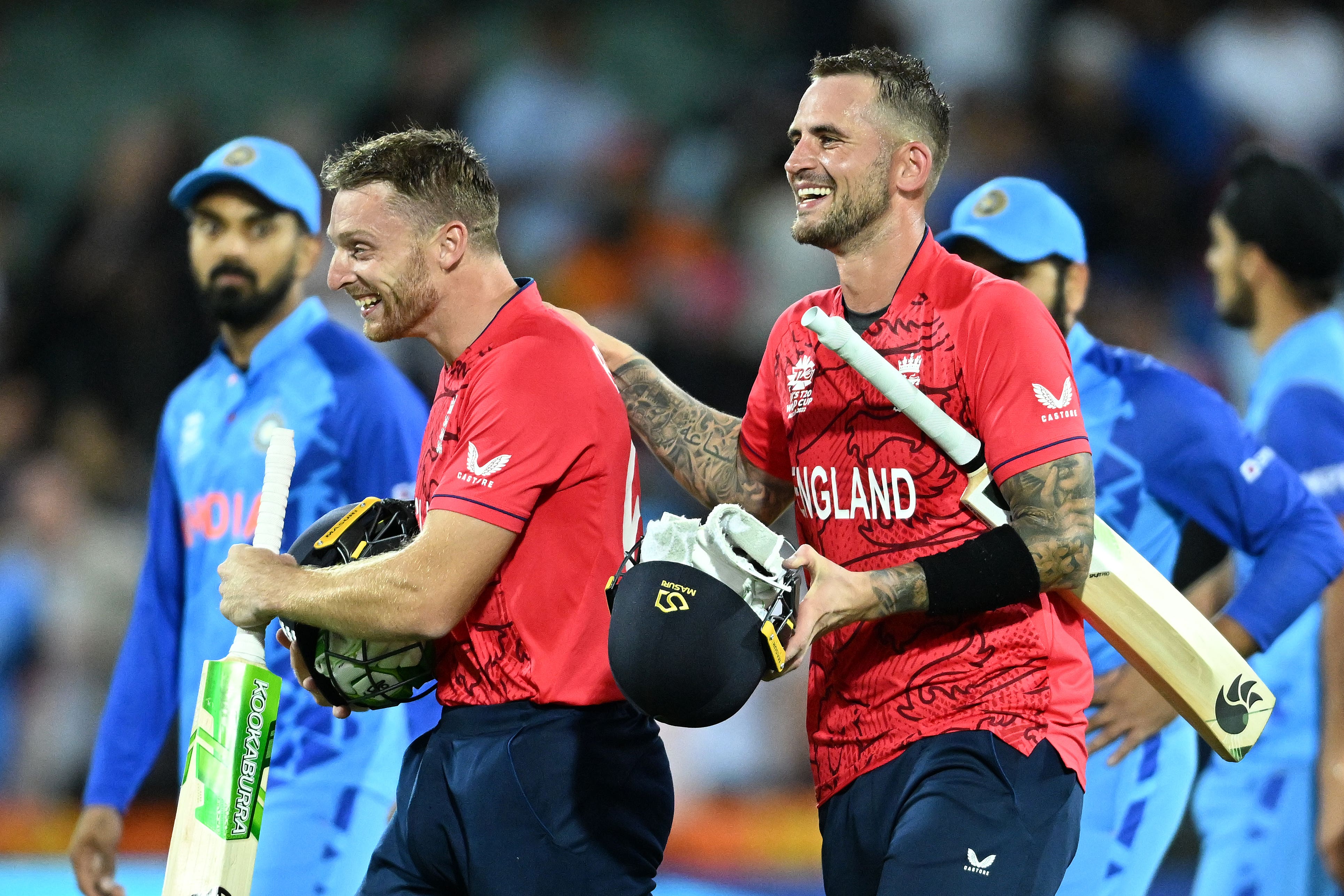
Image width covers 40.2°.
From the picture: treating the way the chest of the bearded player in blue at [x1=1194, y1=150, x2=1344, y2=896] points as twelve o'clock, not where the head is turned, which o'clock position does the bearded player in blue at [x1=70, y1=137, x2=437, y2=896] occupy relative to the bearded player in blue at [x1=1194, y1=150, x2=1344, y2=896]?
the bearded player in blue at [x1=70, y1=137, x2=437, y2=896] is roughly at 11 o'clock from the bearded player in blue at [x1=1194, y1=150, x2=1344, y2=896].

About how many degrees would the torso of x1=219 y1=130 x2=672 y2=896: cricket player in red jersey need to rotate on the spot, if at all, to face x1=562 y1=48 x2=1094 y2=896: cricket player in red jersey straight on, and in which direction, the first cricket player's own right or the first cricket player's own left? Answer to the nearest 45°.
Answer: approximately 180°

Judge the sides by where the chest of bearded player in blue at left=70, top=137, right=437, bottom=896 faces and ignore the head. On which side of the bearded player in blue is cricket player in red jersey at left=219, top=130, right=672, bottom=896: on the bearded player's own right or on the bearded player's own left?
on the bearded player's own left

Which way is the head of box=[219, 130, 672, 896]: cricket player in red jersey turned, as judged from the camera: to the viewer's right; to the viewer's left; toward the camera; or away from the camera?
to the viewer's left

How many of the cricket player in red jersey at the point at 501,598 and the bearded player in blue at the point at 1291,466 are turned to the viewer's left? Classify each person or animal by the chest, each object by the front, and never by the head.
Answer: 2

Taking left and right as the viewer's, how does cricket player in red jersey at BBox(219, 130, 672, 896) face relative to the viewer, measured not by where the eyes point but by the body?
facing to the left of the viewer

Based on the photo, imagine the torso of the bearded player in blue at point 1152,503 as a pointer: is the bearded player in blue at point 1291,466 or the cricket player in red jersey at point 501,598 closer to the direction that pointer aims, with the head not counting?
the cricket player in red jersey

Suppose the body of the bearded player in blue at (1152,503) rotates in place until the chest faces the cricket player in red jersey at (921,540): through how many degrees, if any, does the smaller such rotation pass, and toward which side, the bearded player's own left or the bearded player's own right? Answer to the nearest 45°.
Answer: approximately 45° to the bearded player's own left

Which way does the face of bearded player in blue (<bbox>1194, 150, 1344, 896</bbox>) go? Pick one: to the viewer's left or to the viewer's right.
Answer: to the viewer's left

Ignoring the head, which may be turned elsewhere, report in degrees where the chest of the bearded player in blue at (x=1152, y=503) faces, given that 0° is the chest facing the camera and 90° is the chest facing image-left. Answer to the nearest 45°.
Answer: approximately 45°

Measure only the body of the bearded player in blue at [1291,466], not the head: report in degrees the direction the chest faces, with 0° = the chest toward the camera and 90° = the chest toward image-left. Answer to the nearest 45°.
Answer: approximately 90°

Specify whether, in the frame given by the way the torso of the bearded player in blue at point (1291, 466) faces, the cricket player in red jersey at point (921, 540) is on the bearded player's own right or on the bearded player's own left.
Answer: on the bearded player's own left

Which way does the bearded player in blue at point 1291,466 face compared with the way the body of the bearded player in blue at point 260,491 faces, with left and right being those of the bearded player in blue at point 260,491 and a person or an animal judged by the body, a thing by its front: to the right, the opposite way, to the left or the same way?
to the right
